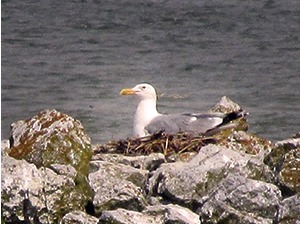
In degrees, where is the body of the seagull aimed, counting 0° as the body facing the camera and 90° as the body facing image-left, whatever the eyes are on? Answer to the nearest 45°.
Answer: approximately 90°

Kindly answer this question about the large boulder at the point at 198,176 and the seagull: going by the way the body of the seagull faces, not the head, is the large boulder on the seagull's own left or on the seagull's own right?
on the seagull's own left

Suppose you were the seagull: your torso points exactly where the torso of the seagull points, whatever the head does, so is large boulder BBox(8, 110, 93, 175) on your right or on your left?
on your left

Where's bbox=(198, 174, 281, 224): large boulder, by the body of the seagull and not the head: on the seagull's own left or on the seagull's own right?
on the seagull's own left

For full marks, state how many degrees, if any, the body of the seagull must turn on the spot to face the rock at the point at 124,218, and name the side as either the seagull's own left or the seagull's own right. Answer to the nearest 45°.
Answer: approximately 90° to the seagull's own left

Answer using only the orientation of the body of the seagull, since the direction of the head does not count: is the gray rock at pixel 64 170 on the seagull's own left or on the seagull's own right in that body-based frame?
on the seagull's own left

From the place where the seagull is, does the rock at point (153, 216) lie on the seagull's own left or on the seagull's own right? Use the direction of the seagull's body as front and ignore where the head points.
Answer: on the seagull's own left

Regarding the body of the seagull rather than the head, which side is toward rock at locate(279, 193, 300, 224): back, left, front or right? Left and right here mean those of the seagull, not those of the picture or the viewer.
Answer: left

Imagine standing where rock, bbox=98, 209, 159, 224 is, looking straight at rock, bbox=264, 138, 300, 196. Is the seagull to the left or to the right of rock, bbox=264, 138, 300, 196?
left
